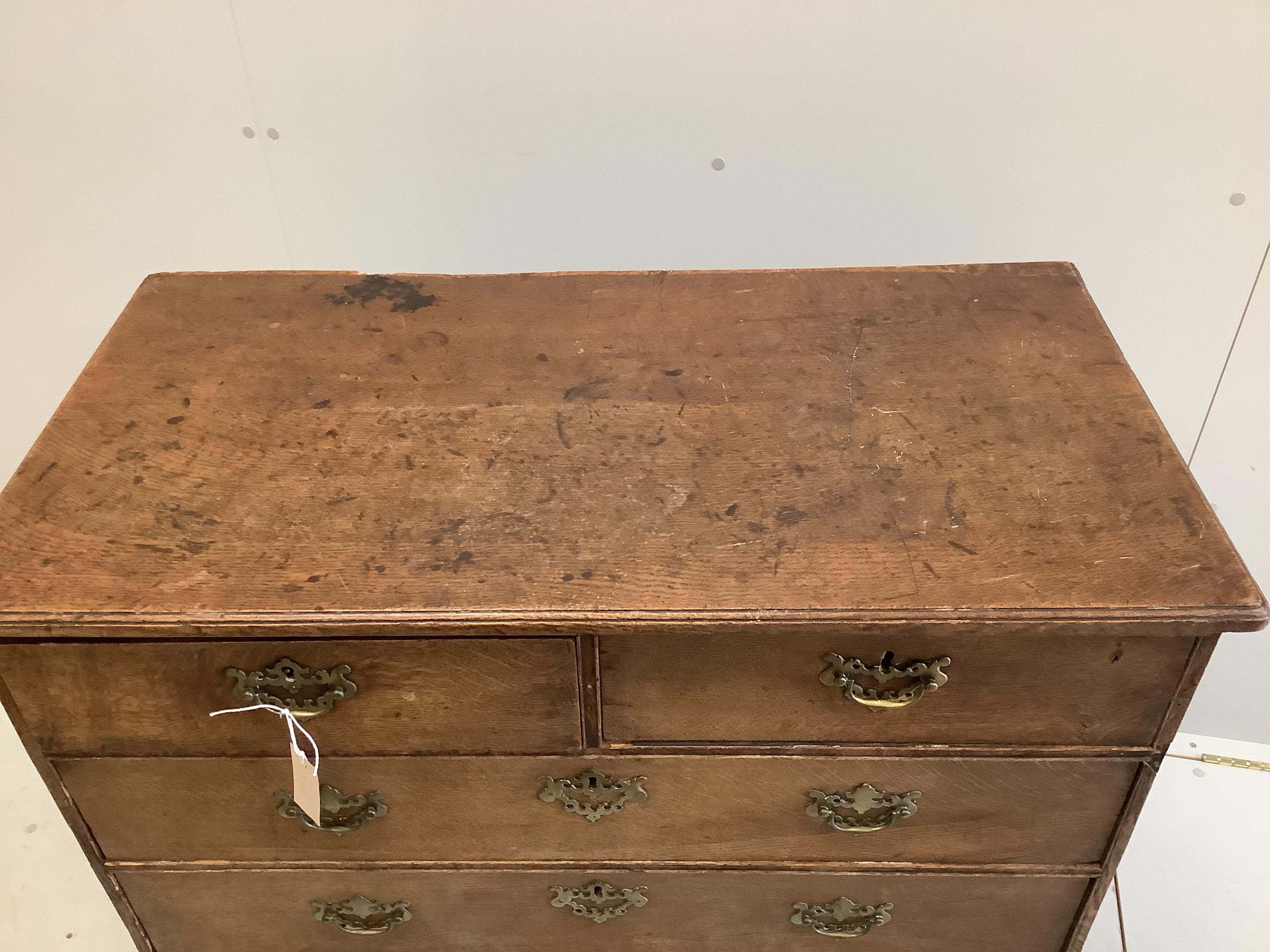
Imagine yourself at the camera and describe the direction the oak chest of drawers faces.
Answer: facing the viewer
